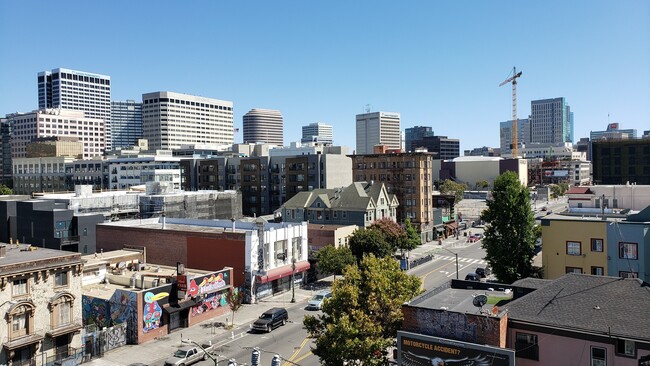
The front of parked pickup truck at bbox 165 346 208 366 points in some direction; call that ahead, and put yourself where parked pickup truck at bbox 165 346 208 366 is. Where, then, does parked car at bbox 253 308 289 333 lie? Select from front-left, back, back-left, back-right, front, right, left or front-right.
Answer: back

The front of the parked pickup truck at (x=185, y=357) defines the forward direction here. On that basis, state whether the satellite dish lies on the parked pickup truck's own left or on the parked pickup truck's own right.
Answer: on the parked pickup truck's own left

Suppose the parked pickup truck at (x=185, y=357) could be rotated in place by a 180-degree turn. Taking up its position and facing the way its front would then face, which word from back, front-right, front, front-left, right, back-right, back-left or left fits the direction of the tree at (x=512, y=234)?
front-right

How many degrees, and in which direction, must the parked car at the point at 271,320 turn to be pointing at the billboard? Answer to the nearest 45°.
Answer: approximately 45° to its left

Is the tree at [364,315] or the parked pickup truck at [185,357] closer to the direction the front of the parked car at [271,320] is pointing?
the parked pickup truck

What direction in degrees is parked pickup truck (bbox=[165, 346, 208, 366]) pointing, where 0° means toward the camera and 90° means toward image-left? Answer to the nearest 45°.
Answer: approximately 45°

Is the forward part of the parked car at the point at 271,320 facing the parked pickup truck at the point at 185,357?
yes

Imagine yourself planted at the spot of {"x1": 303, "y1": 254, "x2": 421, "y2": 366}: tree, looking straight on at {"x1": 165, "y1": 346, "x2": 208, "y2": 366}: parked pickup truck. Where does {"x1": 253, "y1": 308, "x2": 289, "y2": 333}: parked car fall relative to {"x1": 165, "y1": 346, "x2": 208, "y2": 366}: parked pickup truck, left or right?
right

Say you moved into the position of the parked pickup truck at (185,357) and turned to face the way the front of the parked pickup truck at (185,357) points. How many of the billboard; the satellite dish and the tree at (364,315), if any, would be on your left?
3

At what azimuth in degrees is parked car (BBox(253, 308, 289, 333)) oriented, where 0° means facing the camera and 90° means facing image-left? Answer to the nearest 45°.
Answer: approximately 45°

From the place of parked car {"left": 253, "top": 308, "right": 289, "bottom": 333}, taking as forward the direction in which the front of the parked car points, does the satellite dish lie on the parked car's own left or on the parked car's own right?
on the parked car's own left

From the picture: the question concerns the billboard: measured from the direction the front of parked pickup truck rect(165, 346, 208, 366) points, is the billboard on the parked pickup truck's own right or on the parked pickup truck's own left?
on the parked pickup truck's own left

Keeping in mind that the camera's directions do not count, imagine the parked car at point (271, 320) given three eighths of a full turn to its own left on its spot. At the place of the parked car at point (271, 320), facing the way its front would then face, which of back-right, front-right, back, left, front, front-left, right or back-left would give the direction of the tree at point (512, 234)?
front
